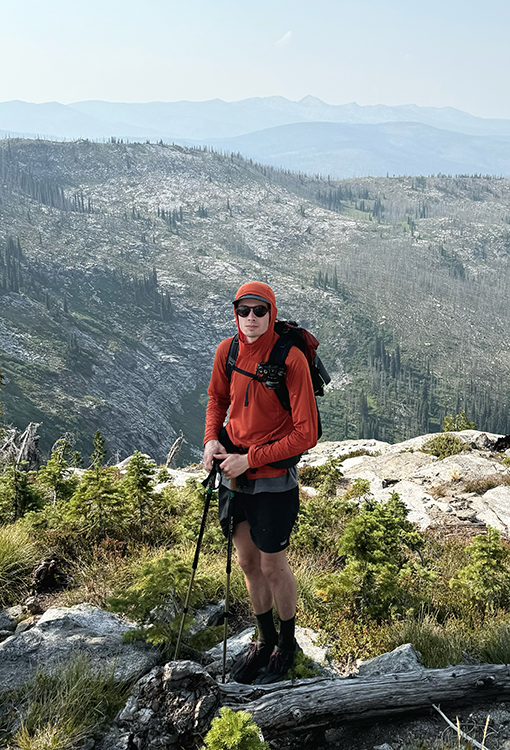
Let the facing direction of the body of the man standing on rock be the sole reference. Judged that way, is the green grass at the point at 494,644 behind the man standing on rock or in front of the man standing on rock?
behind

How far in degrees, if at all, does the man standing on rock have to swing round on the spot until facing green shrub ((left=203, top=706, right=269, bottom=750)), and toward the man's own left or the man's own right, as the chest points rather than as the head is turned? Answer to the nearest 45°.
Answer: approximately 45° to the man's own left

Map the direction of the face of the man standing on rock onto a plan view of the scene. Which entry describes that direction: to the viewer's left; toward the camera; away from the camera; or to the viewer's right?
toward the camera

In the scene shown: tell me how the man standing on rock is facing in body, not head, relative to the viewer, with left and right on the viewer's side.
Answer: facing the viewer and to the left of the viewer

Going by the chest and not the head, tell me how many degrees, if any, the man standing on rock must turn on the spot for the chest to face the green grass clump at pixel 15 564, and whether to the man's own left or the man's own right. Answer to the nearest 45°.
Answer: approximately 90° to the man's own right

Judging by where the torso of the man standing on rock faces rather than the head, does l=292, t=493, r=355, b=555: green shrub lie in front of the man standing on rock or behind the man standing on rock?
behind
